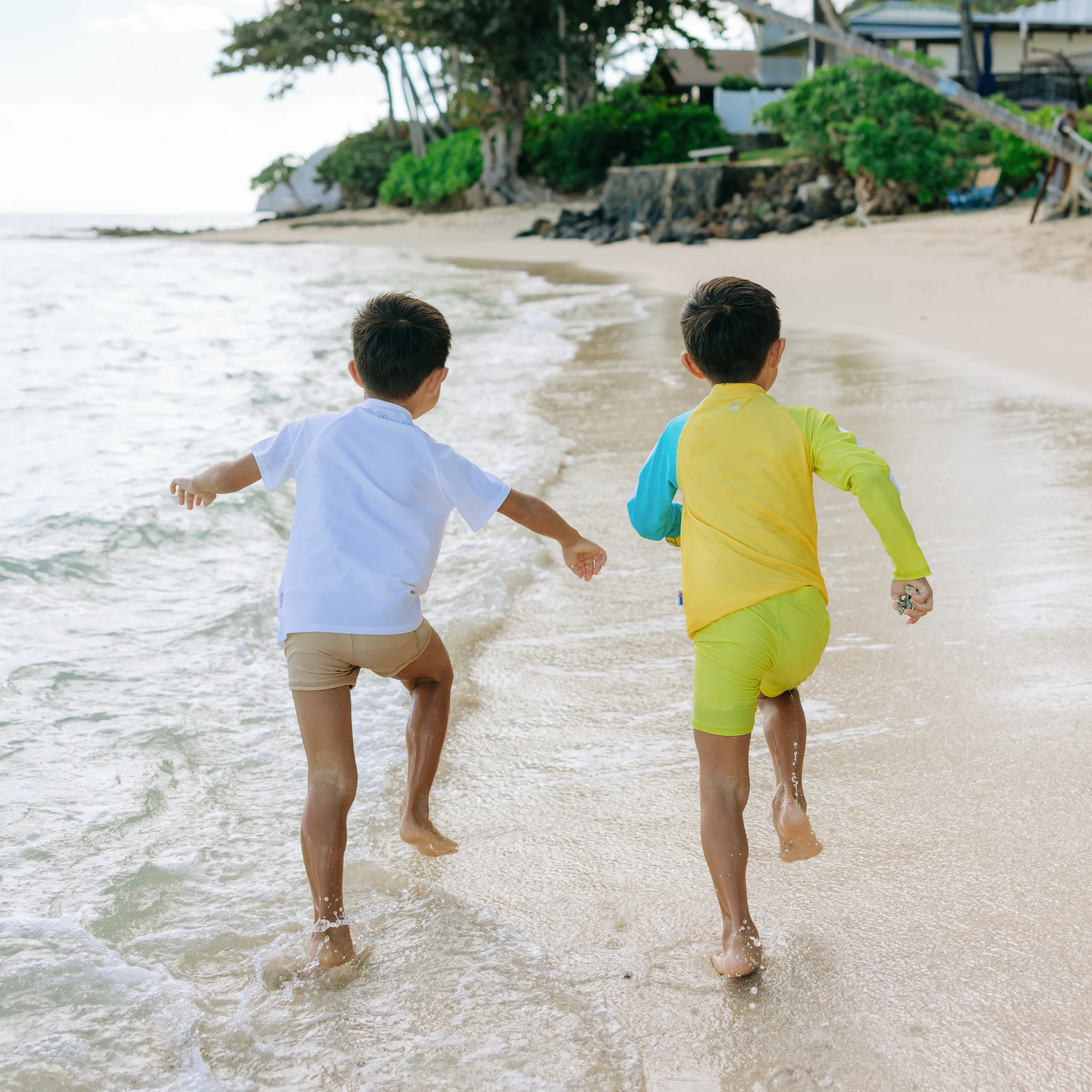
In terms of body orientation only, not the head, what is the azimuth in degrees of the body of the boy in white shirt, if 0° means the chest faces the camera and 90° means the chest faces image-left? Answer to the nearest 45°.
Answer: approximately 180°

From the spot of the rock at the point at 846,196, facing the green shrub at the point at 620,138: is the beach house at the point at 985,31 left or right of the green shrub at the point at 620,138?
right

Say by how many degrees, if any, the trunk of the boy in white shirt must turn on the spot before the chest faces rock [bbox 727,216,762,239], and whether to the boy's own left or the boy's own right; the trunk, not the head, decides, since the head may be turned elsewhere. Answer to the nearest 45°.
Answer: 0° — they already face it

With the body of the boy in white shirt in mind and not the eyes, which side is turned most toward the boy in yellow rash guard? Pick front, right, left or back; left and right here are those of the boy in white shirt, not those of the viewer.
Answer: right

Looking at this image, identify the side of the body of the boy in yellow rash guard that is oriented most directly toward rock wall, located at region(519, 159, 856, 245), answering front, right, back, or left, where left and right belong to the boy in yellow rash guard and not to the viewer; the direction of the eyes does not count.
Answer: front

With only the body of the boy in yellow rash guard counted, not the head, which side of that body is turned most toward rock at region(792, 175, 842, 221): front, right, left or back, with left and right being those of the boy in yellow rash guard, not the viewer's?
front

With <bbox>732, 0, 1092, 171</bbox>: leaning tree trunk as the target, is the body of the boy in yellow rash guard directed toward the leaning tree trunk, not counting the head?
yes

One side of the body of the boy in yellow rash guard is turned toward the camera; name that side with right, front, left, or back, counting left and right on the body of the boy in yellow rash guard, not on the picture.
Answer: back

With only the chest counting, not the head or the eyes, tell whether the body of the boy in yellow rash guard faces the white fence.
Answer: yes

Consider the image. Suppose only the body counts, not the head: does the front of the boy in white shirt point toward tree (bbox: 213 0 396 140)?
yes

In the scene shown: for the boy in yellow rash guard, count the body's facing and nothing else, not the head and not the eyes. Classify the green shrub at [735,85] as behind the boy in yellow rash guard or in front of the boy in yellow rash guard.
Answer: in front

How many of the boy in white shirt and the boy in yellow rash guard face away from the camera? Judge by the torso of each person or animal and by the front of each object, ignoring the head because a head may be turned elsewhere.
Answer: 2
